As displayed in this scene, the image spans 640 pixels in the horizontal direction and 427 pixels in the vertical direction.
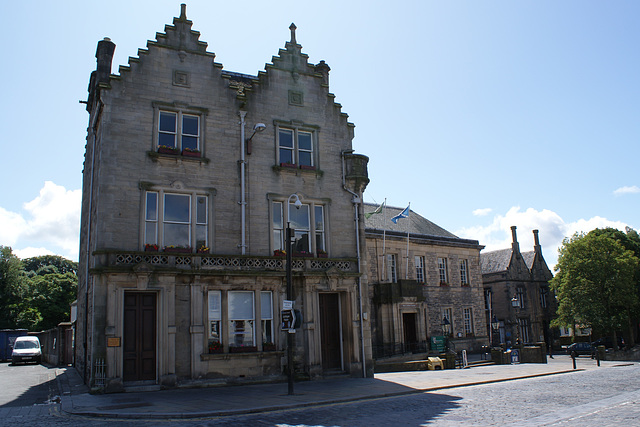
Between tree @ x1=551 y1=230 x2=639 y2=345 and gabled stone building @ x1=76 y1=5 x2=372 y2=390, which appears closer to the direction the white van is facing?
the gabled stone building

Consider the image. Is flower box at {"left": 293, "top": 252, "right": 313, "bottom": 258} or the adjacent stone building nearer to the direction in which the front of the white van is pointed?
the flower box

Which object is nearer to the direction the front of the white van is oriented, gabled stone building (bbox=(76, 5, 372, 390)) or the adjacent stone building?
the gabled stone building

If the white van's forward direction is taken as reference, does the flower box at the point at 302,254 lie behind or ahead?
ahead

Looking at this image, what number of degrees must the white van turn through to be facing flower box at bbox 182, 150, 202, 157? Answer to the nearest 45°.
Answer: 0° — it already faces it

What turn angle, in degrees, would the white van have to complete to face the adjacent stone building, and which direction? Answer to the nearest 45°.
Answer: approximately 90° to its left

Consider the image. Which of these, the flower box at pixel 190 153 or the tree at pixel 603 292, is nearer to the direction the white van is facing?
the flower box

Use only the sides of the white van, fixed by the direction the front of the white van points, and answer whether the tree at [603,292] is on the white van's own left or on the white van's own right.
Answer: on the white van's own left

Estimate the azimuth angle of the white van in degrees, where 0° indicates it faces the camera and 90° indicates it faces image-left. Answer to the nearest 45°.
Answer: approximately 0°

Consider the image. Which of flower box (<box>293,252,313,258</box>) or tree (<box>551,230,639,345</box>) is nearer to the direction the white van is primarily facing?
the flower box

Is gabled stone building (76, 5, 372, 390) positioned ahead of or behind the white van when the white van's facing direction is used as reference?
ahead
